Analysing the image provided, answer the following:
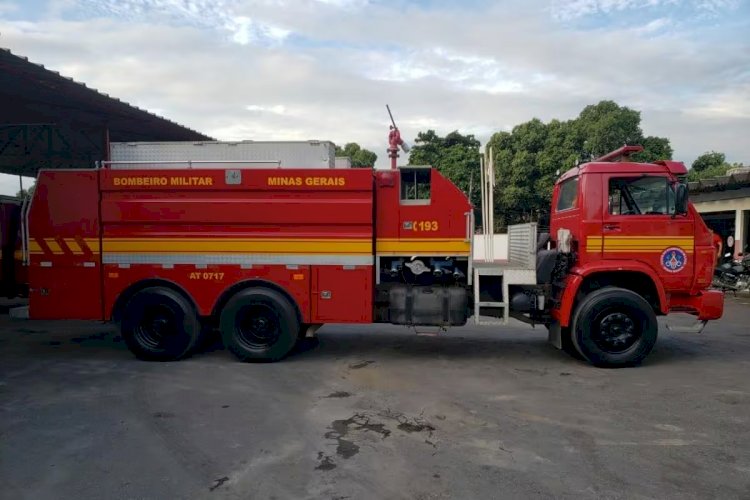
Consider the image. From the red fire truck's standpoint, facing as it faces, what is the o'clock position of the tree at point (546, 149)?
The tree is roughly at 10 o'clock from the red fire truck.

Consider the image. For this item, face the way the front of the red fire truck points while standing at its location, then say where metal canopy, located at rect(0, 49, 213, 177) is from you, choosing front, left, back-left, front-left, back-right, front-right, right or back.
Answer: back-left

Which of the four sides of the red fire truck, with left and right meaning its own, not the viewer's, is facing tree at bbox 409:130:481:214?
left

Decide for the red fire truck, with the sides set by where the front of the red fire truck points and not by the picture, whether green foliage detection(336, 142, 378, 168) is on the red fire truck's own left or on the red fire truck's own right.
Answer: on the red fire truck's own left

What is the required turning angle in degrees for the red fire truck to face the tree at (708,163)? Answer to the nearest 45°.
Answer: approximately 45° to its left

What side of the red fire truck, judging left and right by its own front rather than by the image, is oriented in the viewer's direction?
right

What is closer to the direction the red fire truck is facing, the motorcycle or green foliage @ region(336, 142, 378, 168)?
the motorcycle

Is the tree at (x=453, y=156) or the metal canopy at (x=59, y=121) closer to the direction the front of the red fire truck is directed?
the tree
